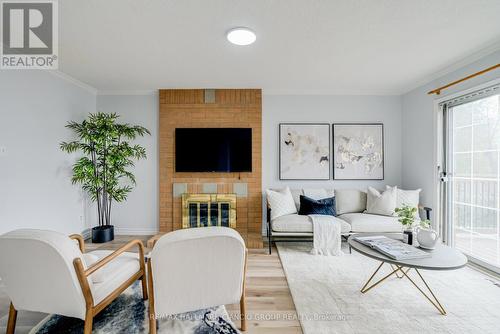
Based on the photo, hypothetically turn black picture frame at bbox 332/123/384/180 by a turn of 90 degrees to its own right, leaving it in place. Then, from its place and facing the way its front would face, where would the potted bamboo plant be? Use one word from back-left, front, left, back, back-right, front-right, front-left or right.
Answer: front-left

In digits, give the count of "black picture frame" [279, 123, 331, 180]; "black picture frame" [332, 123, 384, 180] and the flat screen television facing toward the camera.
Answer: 3

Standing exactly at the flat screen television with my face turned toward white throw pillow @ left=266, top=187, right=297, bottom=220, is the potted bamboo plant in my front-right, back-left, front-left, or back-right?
back-right

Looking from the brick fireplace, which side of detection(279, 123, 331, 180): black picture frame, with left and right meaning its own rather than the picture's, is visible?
right

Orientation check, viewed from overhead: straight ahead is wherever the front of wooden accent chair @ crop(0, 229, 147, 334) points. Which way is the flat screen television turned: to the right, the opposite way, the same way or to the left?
the opposite way

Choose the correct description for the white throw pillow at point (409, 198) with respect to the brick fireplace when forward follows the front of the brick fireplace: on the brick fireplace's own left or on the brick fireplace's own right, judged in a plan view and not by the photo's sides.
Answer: on the brick fireplace's own left

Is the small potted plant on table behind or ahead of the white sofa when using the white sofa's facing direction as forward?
ahead

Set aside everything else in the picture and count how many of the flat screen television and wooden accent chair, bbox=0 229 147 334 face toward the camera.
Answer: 1
